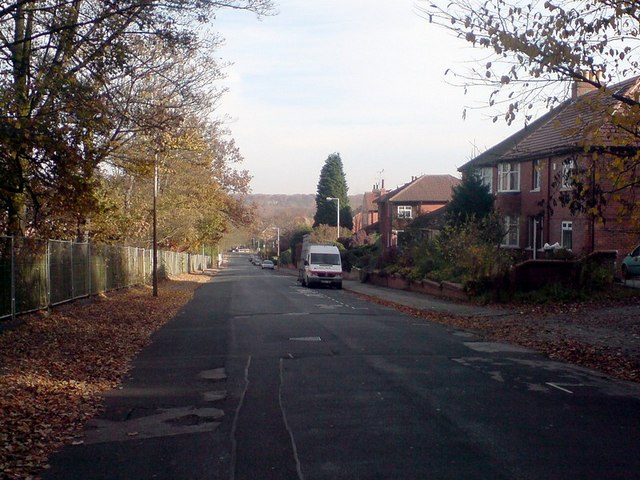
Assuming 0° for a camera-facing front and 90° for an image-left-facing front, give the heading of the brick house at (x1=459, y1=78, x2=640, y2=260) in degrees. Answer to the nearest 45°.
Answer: approximately 45°

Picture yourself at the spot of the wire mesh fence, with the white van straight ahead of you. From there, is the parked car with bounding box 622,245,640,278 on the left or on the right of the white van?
right

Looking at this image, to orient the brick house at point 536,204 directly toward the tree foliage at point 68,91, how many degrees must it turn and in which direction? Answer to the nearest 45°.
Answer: approximately 45° to its left

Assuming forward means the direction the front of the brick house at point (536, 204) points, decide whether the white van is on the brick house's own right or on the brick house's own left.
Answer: on the brick house's own right

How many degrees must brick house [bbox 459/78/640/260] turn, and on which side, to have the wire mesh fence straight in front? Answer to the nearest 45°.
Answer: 0° — it already faces it

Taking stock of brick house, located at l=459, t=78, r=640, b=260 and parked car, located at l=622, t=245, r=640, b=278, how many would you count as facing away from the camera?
0
